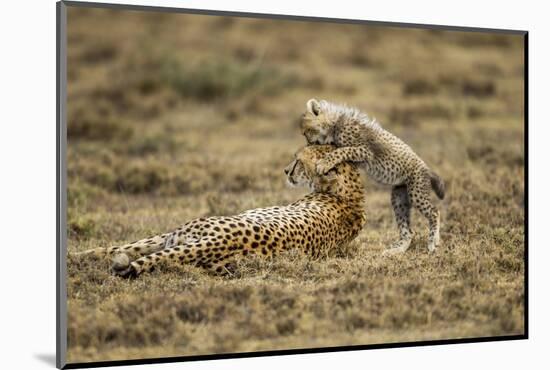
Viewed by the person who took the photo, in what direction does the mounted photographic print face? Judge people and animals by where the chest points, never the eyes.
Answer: facing the viewer and to the right of the viewer
